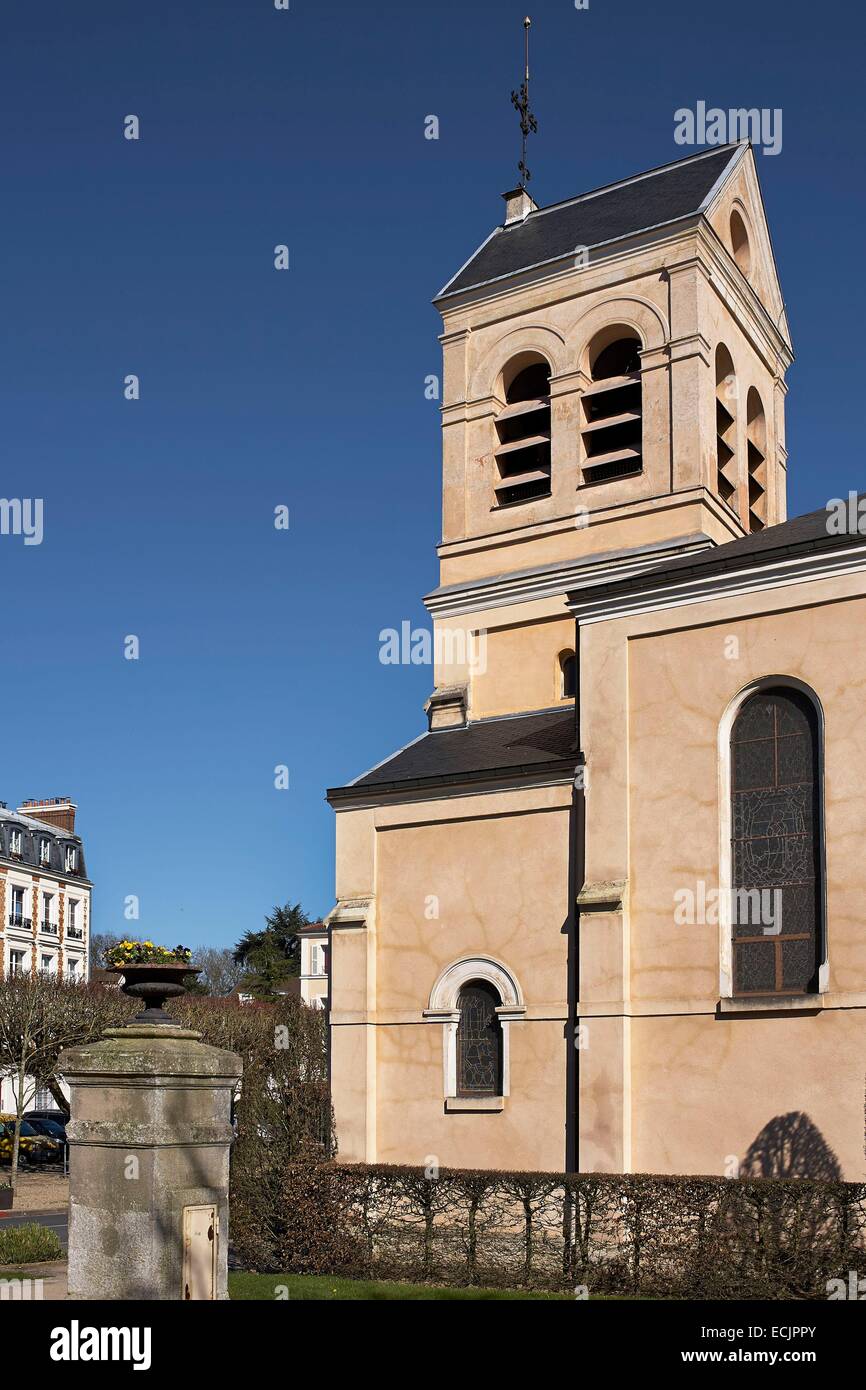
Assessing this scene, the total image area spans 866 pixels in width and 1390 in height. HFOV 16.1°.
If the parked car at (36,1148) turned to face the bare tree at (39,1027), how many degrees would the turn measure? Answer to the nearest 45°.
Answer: approximately 45° to its right
